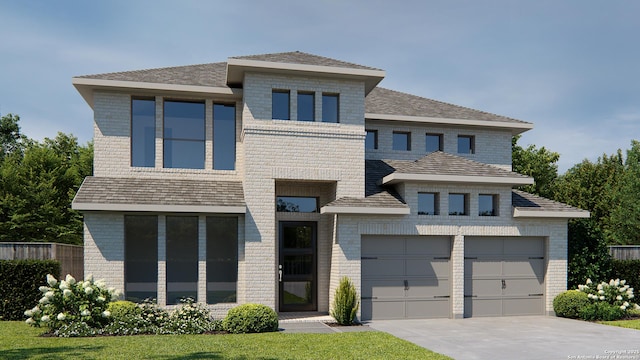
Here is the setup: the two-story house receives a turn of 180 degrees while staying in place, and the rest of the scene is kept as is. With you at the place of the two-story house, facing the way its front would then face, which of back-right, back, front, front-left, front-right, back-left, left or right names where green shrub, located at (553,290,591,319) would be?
right

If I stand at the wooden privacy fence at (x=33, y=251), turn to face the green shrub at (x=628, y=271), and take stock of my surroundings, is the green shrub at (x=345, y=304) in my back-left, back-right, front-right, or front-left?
front-right

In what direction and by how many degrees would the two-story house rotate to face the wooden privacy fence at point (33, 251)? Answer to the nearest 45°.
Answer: approximately 90° to its right

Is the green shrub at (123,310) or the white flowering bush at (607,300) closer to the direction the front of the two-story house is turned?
the green shrub

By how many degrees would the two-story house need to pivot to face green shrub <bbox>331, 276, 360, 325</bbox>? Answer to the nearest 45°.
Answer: approximately 45° to its left

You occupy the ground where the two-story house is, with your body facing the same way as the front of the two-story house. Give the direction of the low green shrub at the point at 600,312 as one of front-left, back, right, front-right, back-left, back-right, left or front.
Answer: left

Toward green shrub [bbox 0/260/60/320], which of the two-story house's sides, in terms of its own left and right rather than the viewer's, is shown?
right

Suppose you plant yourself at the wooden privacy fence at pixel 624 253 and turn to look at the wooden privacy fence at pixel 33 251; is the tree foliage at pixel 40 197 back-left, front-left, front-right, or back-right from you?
front-right

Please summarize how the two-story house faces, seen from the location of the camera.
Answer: facing the viewer

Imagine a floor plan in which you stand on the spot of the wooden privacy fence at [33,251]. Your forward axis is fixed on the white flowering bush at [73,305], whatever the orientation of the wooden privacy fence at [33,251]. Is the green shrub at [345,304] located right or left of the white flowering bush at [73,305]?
left

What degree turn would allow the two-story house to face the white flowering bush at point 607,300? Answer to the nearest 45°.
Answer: approximately 90° to its left

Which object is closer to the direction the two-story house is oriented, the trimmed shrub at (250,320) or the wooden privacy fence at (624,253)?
the trimmed shrub

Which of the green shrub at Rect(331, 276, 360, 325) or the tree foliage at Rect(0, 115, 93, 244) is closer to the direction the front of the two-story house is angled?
the green shrub

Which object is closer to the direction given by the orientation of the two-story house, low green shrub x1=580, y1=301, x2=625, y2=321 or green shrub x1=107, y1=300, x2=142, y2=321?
the green shrub x1=107, y1=300, x2=142, y2=321
